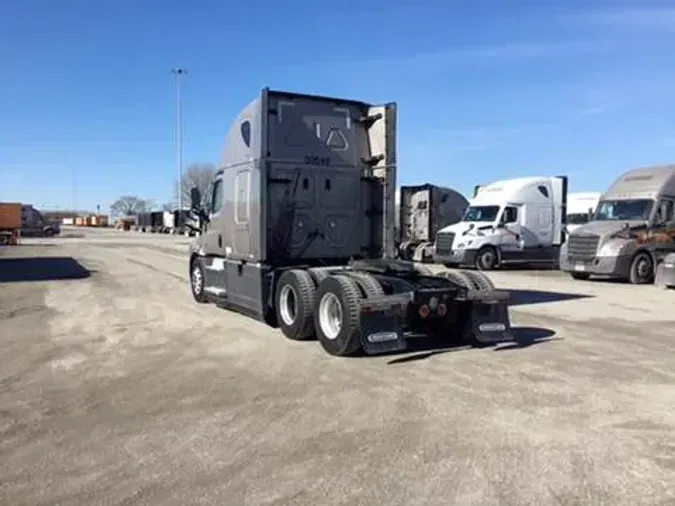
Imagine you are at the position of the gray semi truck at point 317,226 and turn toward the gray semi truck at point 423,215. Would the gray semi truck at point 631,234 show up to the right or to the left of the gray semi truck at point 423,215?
right

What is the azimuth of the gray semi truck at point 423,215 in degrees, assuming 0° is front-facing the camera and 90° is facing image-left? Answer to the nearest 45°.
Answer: approximately 225°

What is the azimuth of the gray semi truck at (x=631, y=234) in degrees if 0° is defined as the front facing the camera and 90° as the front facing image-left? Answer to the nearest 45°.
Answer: approximately 45°

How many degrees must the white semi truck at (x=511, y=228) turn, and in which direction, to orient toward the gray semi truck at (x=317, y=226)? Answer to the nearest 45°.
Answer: approximately 45° to its left

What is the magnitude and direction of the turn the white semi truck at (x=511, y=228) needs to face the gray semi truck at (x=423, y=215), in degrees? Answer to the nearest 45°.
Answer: approximately 90° to its right

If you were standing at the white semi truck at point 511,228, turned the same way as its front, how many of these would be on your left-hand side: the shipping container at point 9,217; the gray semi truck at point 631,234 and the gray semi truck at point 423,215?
1

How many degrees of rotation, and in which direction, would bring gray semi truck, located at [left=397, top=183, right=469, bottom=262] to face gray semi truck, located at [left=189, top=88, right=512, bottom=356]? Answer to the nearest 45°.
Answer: approximately 135° to its right

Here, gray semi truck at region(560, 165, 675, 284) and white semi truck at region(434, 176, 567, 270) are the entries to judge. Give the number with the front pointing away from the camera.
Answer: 0

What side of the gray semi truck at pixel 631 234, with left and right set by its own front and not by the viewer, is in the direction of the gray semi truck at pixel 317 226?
front

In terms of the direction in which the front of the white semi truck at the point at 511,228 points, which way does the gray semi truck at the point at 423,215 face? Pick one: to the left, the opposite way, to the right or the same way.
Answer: the opposite way

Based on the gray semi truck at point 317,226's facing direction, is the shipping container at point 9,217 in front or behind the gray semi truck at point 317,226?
in front

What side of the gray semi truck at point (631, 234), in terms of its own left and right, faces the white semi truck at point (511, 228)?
right

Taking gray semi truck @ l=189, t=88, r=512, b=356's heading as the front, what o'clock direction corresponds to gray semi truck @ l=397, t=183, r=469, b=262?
gray semi truck @ l=397, t=183, r=469, b=262 is roughly at 2 o'clock from gray semi truck @ l=189, t=88, r=512, b=356.

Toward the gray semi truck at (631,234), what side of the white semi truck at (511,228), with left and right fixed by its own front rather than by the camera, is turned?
left
